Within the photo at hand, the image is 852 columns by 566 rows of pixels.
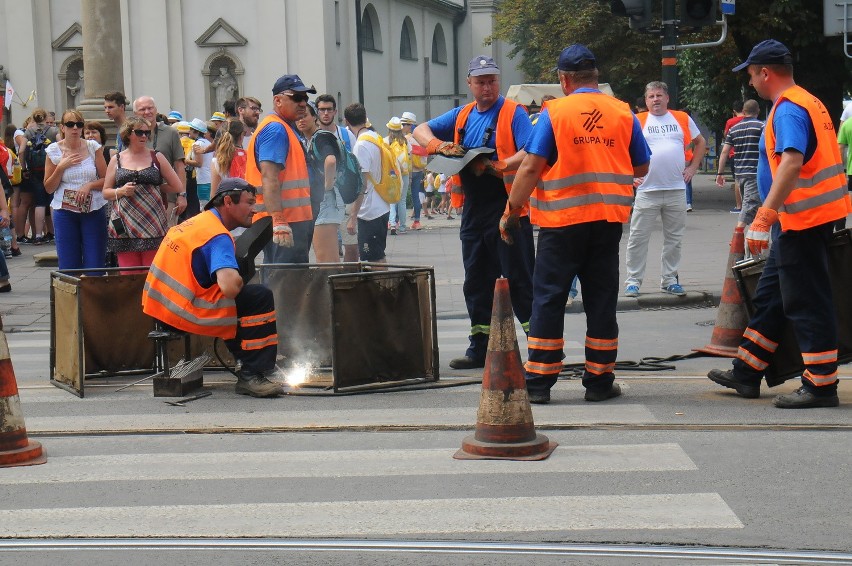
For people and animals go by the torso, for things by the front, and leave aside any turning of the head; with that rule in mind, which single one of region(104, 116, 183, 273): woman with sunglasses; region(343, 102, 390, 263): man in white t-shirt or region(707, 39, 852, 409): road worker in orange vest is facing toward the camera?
the woman with sunglasses

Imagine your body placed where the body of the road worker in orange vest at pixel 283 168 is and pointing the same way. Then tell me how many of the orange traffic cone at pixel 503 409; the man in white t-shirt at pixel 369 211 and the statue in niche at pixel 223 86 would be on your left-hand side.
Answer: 2

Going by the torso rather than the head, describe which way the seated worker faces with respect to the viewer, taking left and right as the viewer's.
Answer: facing to the right of the viewer

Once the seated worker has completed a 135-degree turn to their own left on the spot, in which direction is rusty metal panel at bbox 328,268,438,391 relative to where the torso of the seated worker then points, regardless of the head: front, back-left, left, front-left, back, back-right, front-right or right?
back-right

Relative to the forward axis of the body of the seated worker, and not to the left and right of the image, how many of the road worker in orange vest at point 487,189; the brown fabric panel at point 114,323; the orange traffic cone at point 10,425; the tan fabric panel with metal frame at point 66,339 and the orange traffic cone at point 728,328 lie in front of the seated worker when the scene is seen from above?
2

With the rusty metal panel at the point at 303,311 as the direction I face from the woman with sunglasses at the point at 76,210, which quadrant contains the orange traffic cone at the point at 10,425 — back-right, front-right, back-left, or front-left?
front-right

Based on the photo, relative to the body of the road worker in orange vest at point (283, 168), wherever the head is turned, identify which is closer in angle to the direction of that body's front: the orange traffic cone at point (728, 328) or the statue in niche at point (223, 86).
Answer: the orange traffic cone

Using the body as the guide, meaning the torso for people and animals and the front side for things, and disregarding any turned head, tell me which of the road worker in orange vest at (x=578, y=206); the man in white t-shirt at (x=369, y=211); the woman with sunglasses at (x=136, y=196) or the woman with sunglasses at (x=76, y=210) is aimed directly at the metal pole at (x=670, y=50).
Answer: the road worker in orange vest

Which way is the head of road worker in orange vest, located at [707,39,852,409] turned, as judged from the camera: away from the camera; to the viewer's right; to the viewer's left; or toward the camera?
to the viewer's left

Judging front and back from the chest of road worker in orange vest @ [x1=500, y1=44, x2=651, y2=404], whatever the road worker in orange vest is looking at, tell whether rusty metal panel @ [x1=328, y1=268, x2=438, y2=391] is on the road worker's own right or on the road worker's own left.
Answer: on the road worker's own left

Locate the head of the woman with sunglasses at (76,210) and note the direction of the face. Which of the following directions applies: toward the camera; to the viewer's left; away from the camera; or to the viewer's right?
toward the camera

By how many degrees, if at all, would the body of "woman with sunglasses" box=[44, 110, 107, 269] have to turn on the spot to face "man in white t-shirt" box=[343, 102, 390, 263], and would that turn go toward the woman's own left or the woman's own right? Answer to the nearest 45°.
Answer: approximately 135° to the woman's own left

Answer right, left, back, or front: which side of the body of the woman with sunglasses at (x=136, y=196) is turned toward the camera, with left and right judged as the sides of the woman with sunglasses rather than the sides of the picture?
front

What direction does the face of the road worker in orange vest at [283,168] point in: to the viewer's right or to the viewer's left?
to the viewer's right

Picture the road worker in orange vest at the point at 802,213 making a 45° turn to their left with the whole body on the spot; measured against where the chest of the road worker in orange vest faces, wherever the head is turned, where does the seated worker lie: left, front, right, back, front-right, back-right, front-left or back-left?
front-right

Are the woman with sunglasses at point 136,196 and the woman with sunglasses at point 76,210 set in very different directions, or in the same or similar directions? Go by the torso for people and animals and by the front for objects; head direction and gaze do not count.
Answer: same or similar directions

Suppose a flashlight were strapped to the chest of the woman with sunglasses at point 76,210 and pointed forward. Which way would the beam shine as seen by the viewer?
toward the camera

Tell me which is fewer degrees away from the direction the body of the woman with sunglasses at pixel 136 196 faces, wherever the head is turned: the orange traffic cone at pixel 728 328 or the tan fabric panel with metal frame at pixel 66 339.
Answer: the tan fabric panel with metal frame
